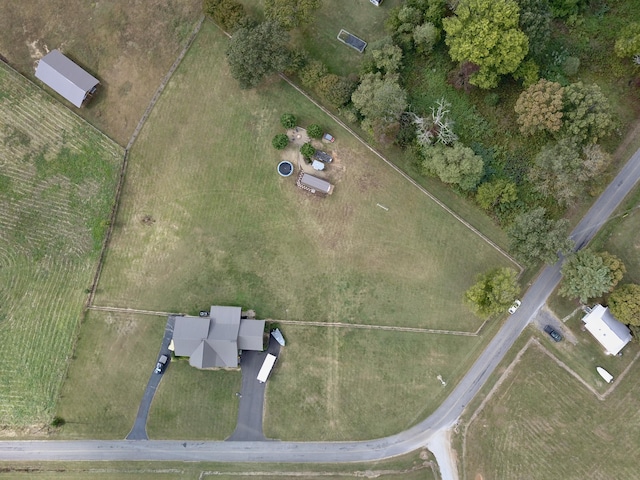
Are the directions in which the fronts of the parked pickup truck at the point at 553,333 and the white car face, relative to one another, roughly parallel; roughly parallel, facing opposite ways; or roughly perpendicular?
roughly perpendicular
